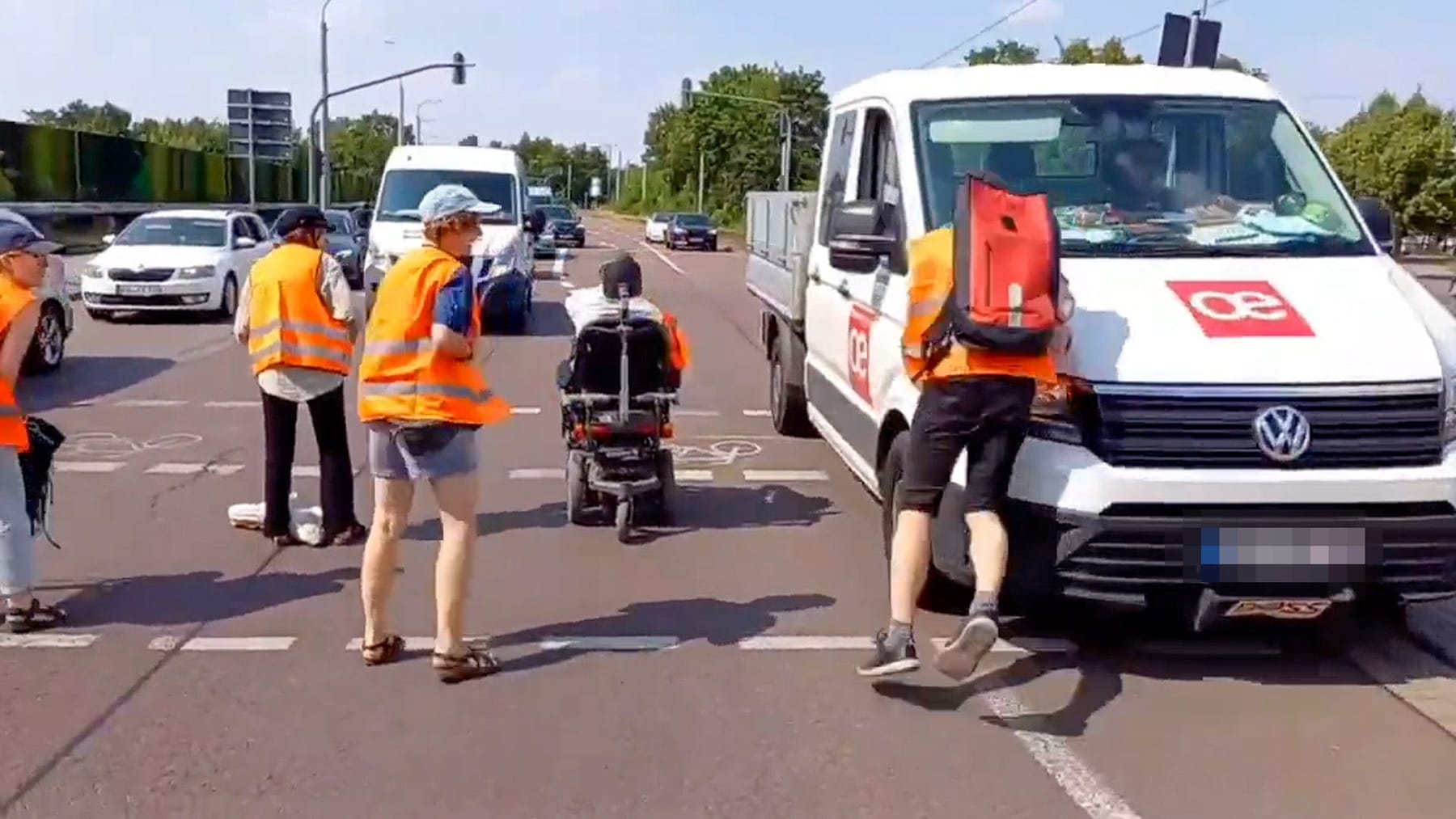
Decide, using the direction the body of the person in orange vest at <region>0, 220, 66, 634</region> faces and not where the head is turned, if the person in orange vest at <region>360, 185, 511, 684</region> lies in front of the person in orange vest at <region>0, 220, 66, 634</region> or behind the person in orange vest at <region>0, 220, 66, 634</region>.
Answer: in front

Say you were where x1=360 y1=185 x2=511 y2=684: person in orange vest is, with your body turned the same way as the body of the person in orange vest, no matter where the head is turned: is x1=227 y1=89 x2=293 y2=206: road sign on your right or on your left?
on your left

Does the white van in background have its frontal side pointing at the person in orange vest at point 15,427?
yes

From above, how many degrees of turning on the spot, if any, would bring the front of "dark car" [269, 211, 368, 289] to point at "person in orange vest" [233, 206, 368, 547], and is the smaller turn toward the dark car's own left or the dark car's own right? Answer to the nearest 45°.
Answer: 0° — it already faces them

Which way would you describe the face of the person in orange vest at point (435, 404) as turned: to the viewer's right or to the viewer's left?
to the viewer's right

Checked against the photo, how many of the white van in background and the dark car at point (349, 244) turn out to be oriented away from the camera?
0

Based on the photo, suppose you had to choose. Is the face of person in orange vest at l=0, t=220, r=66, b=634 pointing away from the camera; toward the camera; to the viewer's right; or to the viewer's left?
to the viewer's right

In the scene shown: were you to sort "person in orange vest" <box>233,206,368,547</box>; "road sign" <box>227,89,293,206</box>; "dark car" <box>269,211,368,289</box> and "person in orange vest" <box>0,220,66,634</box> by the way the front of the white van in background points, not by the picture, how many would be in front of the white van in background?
2

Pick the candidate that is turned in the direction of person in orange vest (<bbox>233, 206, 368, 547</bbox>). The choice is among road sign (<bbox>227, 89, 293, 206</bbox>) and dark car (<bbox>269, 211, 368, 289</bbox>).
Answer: the dark car
